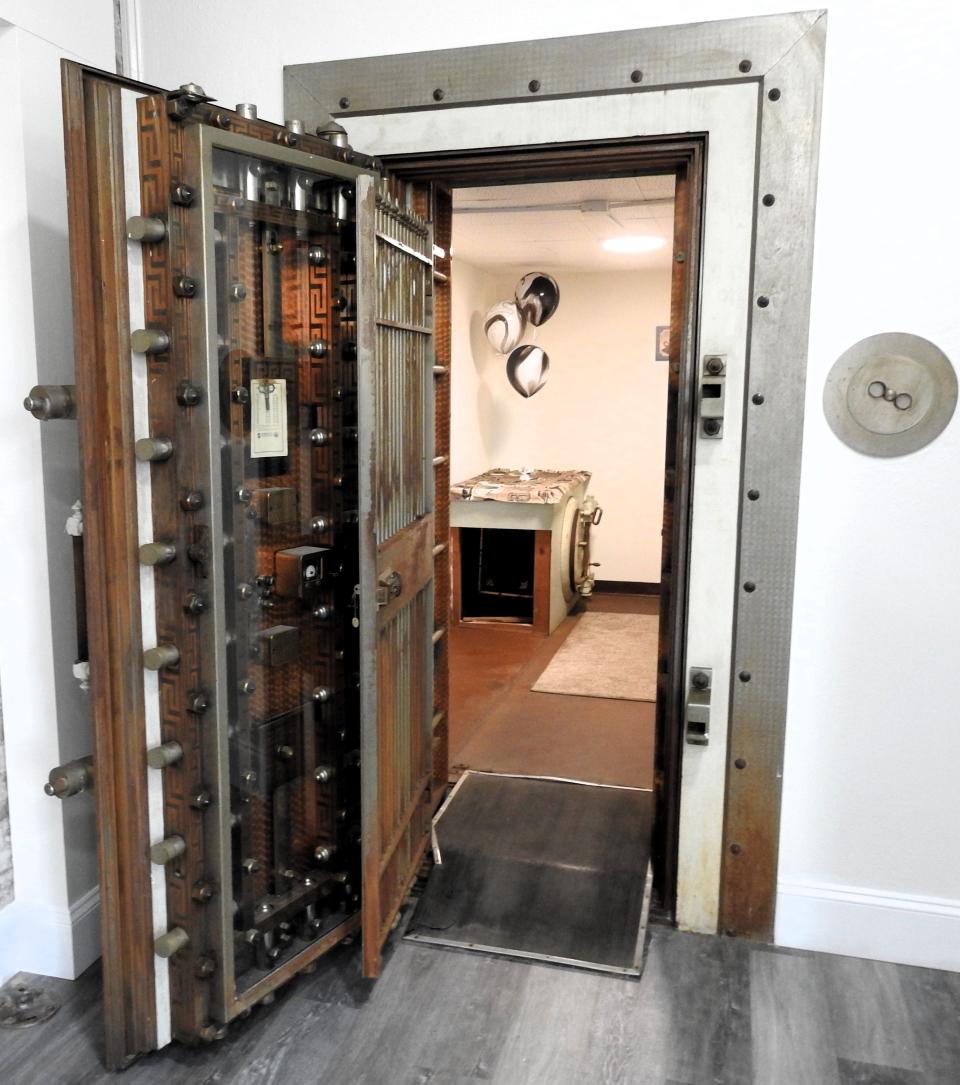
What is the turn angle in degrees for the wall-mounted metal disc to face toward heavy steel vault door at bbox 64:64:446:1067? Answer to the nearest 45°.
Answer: approximately 45° to its right

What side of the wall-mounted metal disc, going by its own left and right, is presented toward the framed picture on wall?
back

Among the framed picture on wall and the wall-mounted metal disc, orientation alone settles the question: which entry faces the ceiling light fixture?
the framed picture on wall

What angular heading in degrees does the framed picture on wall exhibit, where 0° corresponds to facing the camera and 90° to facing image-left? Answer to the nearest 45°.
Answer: approximately 0°

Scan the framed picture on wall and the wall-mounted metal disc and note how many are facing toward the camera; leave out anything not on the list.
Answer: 2

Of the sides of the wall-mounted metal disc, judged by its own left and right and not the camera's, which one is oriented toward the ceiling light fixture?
back

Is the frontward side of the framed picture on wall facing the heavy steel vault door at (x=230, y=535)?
yes

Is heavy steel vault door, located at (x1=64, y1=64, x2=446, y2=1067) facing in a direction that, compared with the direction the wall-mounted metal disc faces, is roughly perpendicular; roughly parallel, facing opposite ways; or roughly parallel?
roughly perpendicular

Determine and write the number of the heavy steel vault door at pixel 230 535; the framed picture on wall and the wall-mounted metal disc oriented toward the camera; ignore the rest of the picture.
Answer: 2
